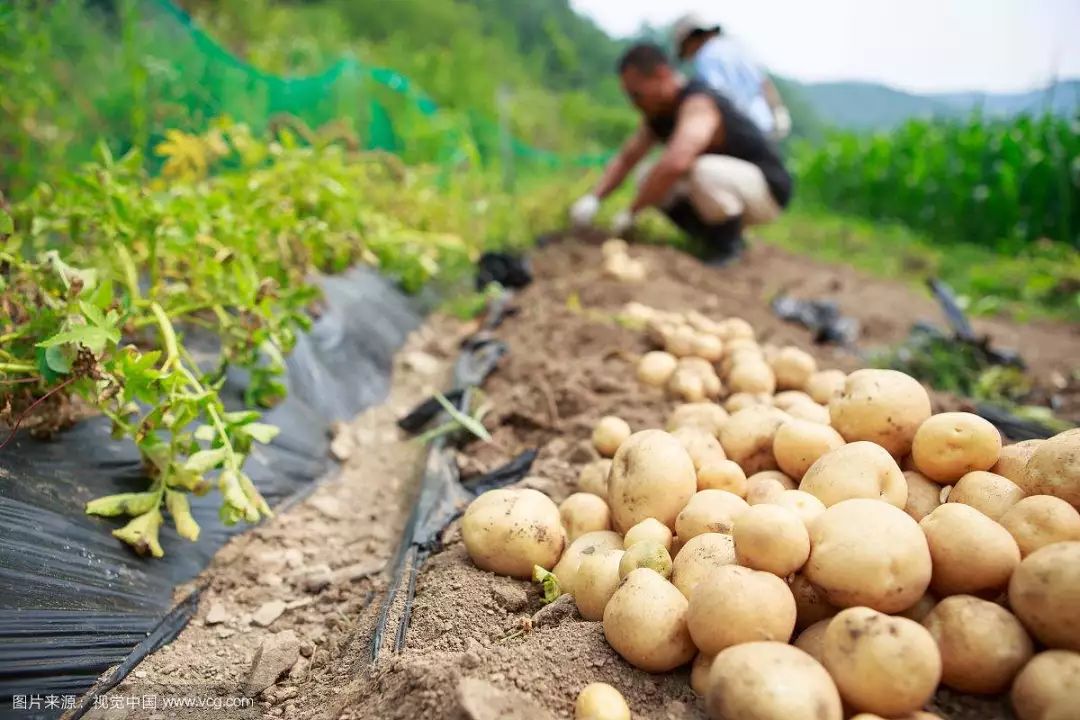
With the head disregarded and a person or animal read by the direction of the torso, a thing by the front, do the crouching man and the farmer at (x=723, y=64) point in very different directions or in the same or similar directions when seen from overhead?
same or similar directions

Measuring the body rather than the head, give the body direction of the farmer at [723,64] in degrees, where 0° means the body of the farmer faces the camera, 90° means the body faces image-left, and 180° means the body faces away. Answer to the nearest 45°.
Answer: approximately 90°

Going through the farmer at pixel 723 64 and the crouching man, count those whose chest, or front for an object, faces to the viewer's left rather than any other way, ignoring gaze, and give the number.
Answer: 2

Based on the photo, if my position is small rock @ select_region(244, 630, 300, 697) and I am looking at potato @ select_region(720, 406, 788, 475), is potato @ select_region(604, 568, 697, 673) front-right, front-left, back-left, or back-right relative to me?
front-right

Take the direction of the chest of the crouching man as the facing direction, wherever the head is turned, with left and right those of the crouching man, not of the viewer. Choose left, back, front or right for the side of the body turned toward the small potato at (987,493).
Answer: left

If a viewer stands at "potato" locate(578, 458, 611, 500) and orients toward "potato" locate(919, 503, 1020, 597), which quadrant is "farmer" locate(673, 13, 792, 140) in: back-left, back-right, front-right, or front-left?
back-left

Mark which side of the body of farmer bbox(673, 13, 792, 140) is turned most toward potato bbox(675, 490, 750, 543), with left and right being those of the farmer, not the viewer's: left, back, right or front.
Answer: left

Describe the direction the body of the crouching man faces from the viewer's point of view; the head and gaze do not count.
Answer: to the viewer's left

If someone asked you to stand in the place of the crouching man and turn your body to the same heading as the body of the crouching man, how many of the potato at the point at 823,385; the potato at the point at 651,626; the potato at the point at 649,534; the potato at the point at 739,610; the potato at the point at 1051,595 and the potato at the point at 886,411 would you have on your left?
6

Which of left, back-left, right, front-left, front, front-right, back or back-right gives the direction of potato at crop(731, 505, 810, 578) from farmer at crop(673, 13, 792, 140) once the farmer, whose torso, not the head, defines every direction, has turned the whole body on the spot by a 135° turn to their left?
front-right

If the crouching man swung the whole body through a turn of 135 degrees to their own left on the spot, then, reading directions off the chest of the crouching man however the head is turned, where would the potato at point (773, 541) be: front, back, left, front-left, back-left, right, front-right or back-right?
front-right

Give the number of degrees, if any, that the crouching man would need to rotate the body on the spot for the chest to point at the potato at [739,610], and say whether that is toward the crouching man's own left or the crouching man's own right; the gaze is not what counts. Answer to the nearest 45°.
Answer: approximately 90° to the crouching man's own left

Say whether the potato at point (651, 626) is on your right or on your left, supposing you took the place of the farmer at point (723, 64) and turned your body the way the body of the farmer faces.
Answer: on your left

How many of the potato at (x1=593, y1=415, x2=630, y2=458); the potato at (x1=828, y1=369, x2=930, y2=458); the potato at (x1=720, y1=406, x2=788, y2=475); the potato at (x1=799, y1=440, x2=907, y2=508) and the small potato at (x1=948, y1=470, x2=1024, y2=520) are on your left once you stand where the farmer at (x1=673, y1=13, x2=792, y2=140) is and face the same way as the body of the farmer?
5

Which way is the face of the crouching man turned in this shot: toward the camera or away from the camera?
toward the camera
